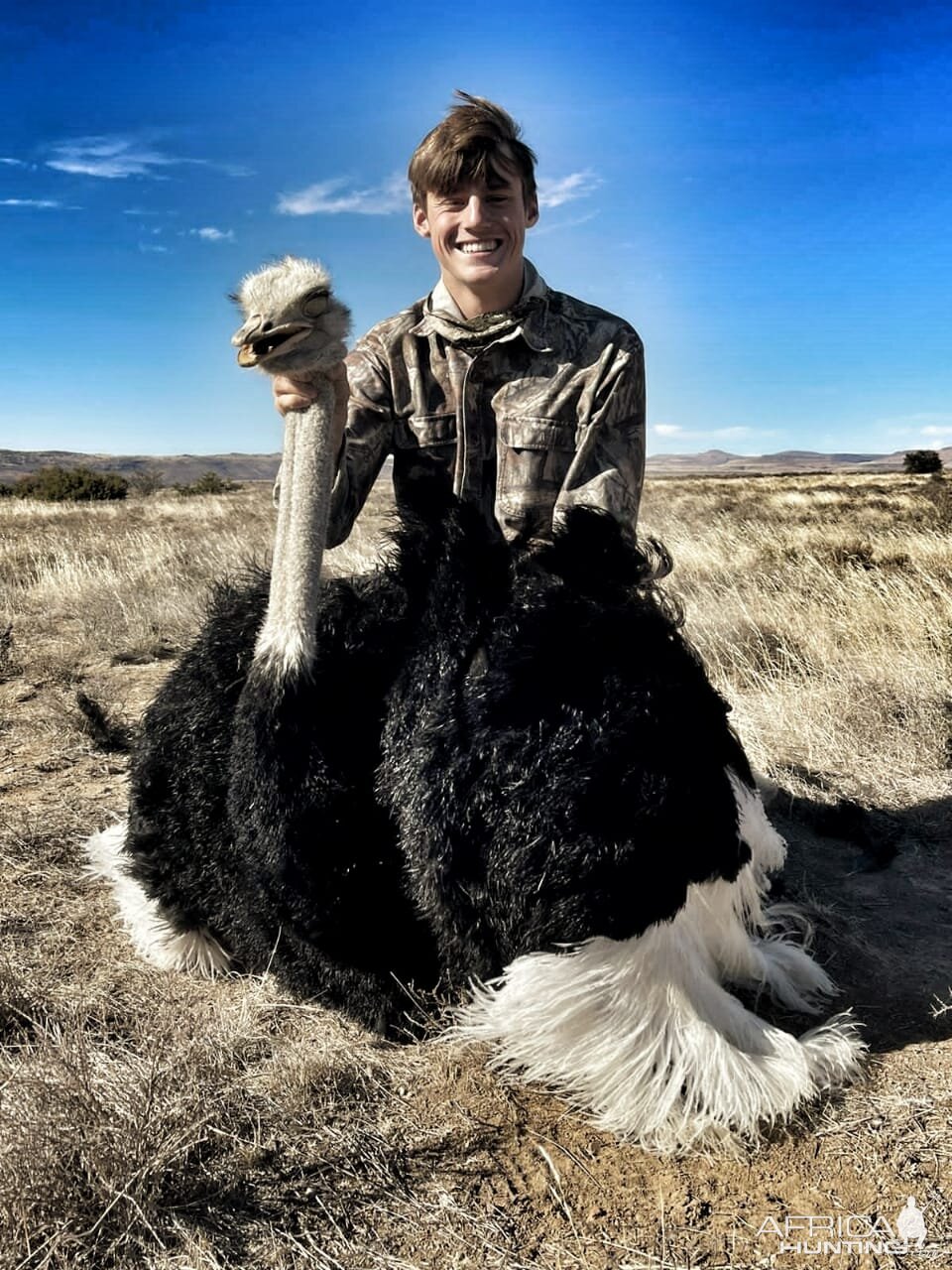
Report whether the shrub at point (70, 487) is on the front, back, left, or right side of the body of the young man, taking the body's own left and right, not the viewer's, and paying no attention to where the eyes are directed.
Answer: back

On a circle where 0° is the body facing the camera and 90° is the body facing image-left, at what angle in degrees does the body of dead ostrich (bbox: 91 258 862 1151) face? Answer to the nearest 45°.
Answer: approximately 45°

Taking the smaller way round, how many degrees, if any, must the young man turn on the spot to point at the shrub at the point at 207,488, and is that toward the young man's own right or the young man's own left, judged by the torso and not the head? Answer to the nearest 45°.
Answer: approximately 180°

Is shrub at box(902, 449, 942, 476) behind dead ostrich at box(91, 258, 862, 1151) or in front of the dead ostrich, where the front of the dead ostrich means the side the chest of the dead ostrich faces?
behind

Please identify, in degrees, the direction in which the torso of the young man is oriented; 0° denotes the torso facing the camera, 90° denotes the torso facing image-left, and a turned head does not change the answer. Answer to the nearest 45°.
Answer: approximately 0°
